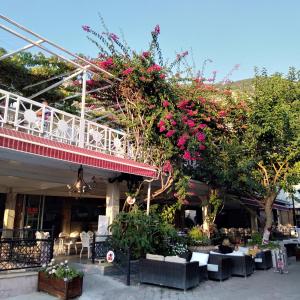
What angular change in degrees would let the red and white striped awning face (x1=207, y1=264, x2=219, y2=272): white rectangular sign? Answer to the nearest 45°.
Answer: approximately 45° to its left

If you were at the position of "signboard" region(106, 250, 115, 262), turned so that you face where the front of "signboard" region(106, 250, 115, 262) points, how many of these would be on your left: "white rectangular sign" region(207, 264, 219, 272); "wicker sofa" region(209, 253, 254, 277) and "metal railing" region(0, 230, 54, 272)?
2

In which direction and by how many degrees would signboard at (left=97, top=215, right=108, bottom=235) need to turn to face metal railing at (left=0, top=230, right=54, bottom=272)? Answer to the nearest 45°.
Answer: approximately 45° to its right

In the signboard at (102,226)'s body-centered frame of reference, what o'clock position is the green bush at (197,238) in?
The green bush is roughly at 8 o'clock from the signboard.

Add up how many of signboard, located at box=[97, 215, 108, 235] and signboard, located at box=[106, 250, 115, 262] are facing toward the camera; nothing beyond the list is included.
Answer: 2

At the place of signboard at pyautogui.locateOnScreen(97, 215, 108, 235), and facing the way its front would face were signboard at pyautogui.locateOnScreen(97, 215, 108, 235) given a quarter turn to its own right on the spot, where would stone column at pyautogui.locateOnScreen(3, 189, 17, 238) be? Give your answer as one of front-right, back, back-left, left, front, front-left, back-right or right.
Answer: front-right
